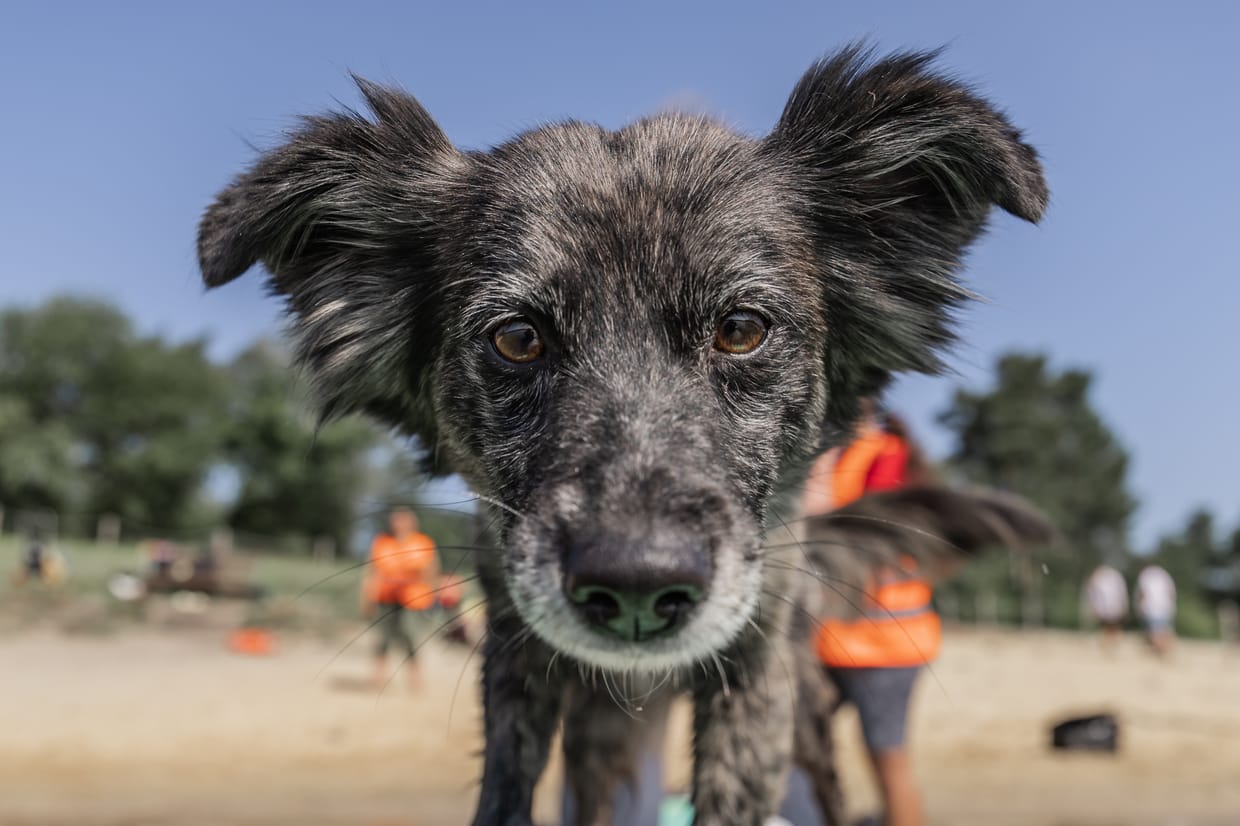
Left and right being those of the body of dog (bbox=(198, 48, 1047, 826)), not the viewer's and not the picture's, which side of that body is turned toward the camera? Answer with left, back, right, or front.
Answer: front

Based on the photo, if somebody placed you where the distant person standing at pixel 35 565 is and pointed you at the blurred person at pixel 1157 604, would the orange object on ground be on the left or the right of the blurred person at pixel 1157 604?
right

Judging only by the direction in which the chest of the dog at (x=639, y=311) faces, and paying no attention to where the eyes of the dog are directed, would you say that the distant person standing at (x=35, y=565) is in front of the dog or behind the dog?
behind

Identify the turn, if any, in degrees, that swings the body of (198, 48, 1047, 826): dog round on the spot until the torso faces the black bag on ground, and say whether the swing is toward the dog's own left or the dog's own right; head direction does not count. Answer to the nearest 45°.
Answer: approximately 135° to the dog's own left

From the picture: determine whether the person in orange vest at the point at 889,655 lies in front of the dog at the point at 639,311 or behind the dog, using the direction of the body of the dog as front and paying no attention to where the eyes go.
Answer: behind

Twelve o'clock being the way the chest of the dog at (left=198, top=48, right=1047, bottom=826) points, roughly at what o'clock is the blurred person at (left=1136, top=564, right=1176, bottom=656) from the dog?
The blurred person is roughly at 7 o'clock from the dog.
